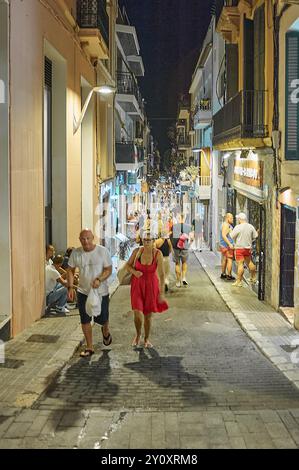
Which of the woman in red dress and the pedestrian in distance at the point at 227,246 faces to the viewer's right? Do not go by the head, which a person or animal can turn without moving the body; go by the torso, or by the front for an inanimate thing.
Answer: the pedestrian in distance

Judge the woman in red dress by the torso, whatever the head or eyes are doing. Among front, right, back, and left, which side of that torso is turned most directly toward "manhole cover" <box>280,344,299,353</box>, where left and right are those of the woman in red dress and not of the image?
left

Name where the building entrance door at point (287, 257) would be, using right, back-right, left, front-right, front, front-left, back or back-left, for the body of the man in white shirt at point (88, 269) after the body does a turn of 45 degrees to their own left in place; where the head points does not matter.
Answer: left

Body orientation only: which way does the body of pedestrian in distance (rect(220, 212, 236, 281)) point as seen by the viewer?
to the viewer's right

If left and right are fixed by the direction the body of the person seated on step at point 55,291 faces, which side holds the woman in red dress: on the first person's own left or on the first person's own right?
on the first person's own right

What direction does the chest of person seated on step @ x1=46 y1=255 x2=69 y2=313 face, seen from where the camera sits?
to the viewer's right

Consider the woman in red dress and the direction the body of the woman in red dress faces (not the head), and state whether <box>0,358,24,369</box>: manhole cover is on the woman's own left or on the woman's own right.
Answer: on the woman's own right

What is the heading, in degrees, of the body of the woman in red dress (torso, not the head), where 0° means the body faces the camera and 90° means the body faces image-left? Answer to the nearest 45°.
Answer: approximately 0°

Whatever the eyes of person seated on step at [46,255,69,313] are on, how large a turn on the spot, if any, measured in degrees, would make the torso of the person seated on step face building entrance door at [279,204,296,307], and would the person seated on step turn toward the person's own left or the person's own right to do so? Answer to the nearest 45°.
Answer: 0° — they already face it

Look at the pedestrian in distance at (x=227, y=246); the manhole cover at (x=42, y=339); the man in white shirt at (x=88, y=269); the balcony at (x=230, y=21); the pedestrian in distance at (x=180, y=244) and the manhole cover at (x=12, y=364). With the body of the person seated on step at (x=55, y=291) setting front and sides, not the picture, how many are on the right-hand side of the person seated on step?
3
